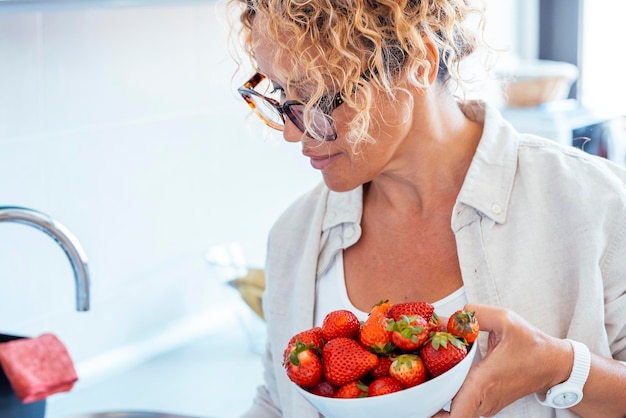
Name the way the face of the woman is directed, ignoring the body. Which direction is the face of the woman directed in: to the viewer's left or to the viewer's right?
to the viewer's left

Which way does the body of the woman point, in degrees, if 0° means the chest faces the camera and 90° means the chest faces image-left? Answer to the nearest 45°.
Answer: approximately 45°
